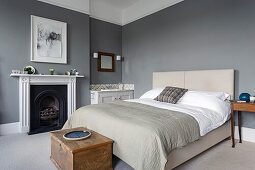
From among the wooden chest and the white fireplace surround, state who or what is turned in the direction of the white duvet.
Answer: the white fireplace surround

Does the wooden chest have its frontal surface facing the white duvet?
no

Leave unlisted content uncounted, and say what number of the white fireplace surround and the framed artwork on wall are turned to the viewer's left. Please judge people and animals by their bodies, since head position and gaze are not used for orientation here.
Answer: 0

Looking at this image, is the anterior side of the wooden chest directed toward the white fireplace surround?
no

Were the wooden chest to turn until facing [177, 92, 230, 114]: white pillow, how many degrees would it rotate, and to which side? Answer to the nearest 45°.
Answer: approximately 135° to its left

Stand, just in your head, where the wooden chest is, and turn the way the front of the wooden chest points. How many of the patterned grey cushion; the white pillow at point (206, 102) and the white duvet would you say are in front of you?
0

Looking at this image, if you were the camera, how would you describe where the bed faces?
facing the viewer and to the left of the viewer

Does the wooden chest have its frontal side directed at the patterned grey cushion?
no

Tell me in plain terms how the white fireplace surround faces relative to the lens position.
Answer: facing the viewer and to the right of the viewer

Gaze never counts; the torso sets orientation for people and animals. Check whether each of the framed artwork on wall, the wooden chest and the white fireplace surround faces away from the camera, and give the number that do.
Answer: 0

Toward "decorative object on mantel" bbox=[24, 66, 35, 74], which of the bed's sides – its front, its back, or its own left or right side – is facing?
right

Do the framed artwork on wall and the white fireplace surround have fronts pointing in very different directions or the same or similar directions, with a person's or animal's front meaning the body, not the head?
same or similar directions

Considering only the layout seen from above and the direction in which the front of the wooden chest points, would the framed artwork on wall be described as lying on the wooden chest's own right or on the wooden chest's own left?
on the wooden chest's own right
